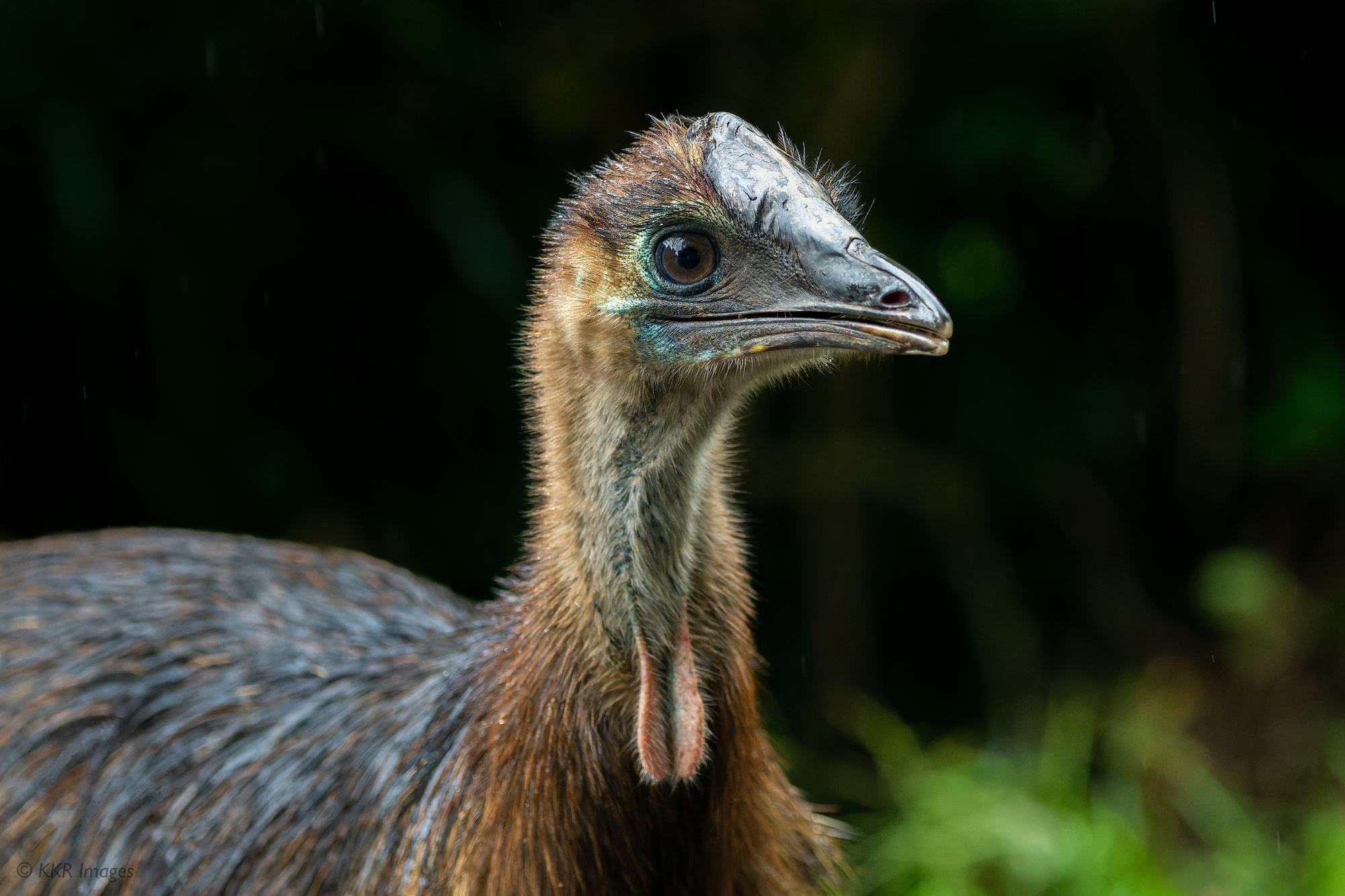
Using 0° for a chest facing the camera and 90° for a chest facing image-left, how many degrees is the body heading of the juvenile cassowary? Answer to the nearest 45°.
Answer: approximately 315°
